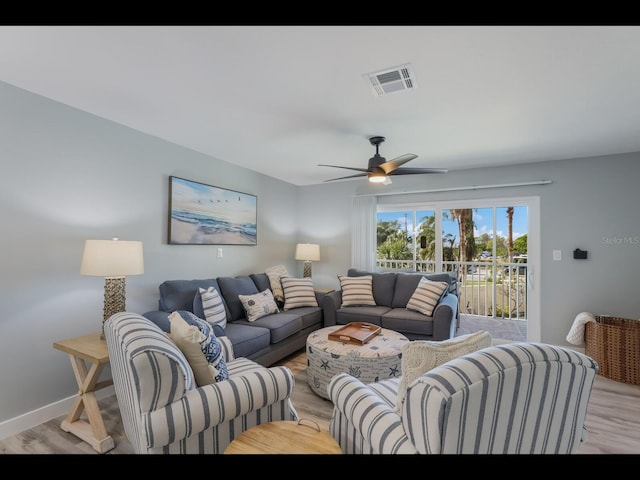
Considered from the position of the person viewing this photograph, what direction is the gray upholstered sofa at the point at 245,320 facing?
facing the viewer and to the right of the viewer

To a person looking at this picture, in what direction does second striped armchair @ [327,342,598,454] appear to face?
facing away from the viewer and to the left of the viewer

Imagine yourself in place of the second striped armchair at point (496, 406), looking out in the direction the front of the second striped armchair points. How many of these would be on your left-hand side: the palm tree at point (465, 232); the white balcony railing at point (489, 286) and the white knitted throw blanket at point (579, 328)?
0

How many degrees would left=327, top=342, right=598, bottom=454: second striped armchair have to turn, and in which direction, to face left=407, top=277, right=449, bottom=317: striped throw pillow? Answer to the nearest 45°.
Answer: approximately 45° to its right

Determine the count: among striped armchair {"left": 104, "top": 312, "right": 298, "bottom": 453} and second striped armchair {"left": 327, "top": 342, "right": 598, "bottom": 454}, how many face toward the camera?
0

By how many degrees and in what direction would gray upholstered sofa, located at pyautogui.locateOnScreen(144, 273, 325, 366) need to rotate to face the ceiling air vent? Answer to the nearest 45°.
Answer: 0° — it already faces it

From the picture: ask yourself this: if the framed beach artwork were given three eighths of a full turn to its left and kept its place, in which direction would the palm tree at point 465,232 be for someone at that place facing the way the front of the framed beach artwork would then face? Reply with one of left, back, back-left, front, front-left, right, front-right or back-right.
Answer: right

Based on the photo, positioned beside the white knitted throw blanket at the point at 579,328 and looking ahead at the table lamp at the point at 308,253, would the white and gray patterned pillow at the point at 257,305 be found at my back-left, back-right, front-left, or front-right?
front-left

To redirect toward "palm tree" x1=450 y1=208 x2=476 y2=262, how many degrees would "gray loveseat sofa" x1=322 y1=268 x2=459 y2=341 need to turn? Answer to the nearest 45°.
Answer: approximately 180°

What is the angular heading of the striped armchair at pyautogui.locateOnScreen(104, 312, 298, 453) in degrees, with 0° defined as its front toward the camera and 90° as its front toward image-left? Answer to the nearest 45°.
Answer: approximately 225°

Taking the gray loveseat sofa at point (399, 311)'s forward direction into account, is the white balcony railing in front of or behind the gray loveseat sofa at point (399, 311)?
behind

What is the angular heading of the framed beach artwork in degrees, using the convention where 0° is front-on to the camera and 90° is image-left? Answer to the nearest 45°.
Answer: approximately 315°

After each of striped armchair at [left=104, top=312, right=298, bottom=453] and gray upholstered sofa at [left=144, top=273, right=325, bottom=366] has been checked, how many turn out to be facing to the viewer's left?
0

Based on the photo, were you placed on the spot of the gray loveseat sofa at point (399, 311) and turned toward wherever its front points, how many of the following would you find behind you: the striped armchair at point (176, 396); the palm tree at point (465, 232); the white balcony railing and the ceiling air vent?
2

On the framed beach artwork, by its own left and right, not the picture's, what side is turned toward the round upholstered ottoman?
front

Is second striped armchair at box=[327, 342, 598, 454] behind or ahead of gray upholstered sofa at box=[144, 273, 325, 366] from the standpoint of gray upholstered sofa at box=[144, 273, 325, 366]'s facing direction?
ahead

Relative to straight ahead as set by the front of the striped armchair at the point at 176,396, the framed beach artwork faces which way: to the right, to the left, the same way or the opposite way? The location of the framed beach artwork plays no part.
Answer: to the right

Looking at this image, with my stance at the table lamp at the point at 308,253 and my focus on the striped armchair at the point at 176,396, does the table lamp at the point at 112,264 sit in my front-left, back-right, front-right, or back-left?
front-right
